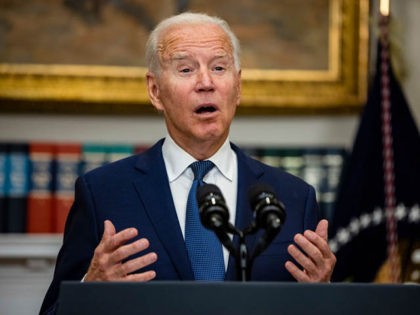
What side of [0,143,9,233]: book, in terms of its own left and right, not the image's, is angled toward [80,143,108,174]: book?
left

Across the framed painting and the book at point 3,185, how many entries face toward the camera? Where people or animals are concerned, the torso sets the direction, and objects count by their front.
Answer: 2

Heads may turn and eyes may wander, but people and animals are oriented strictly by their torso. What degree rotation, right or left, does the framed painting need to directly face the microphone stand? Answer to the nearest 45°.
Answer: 0° — it already faces it

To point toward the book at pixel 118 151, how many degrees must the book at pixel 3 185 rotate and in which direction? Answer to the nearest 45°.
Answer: approximately 90° to its left

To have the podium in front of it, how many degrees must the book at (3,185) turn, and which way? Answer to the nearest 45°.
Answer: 0° — it already faces it

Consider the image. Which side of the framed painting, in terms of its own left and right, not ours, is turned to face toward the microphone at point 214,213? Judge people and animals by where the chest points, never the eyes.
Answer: front

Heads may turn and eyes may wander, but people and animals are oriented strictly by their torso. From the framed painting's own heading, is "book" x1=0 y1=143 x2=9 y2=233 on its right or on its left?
on its right

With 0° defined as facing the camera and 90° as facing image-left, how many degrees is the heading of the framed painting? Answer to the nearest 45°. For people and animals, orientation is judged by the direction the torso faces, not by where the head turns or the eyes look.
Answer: approximately 0°

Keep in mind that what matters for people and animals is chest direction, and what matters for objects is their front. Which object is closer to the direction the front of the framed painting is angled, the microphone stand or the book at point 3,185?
the microphone stand

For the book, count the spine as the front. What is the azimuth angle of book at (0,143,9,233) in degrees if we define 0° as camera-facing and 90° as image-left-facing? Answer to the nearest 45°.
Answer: approximately 0°

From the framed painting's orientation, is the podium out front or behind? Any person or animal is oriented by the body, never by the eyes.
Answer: out front
